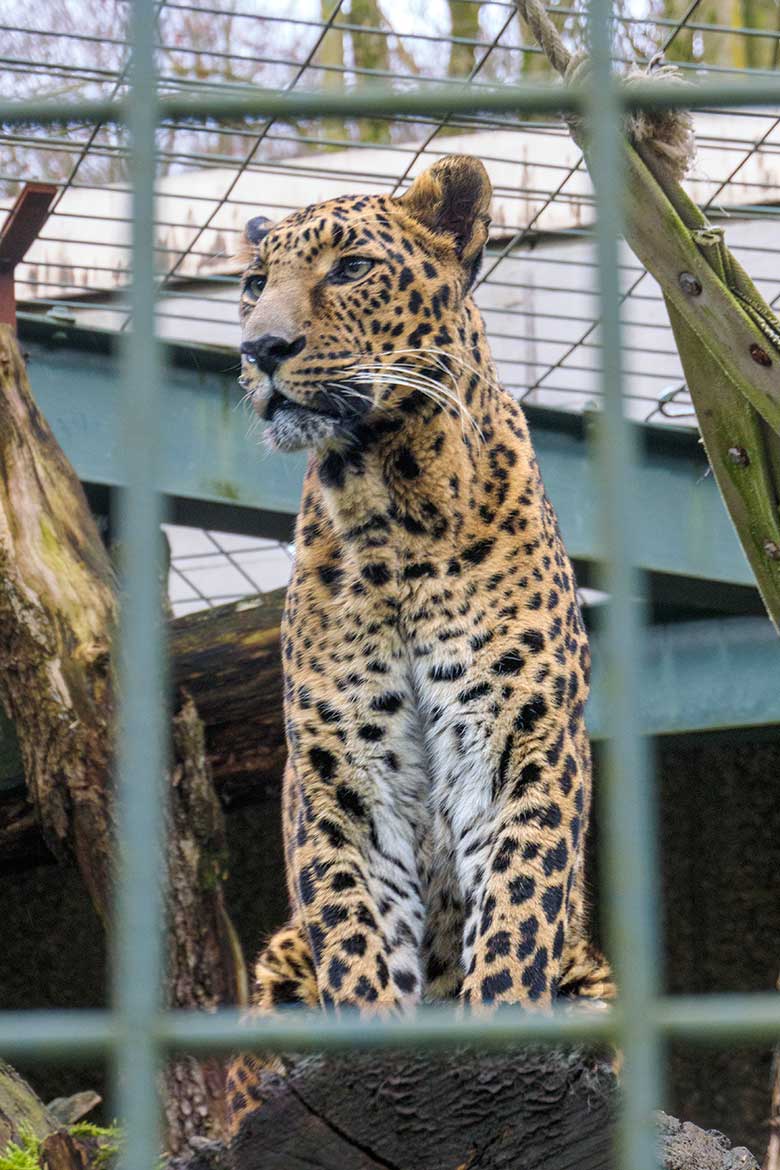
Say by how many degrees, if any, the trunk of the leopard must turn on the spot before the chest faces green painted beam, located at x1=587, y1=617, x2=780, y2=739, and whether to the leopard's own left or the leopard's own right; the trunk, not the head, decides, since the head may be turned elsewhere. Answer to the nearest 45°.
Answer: approximately 135° to the leopard's own left

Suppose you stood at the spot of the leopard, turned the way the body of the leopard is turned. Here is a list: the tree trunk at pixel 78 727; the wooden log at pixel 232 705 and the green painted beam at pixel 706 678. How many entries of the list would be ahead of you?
0

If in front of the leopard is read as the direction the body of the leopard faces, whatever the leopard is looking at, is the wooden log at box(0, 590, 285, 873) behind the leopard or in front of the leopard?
behind

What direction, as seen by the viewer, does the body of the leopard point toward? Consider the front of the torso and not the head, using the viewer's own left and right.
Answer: facing the viewer

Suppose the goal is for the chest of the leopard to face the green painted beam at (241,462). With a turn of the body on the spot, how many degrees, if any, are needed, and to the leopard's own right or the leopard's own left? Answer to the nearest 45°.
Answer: approximately 180°

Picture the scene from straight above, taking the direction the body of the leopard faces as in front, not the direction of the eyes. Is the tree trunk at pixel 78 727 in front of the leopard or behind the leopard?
behind
